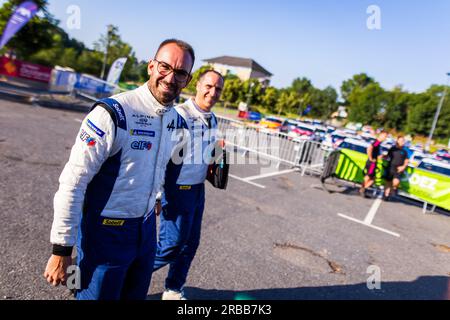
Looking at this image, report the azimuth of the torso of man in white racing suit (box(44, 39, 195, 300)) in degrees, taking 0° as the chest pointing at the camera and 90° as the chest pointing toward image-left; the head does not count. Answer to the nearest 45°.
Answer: approximately 315°

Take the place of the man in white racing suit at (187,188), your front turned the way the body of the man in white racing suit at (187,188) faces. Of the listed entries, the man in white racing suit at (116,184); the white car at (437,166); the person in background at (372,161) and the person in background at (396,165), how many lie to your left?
3

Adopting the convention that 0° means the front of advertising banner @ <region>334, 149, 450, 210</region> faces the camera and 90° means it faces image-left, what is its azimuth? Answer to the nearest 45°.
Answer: approximately 45°

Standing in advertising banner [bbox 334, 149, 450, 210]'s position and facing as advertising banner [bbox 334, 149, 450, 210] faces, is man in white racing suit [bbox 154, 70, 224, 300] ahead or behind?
ahead

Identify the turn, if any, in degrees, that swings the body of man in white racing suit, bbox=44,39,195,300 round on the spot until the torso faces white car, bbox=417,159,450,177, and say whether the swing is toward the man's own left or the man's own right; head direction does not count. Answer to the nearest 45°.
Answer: approximately 90° to the man's own left

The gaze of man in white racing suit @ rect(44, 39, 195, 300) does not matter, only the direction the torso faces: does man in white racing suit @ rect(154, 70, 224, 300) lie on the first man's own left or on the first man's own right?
on the first man's own left

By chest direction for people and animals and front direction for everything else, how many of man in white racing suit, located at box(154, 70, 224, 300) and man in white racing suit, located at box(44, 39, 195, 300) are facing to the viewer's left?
0

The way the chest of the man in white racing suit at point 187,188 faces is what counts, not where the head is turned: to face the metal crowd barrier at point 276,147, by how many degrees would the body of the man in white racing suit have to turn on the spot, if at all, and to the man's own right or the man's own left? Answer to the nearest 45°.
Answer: approximately 135° to the man's own left

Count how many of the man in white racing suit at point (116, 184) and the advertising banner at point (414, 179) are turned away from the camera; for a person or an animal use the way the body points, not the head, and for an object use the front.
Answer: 0

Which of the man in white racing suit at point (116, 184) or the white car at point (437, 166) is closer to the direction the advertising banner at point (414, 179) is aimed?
the man in white racing suit

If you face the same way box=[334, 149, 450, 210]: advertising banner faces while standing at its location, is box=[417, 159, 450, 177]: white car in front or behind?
behind

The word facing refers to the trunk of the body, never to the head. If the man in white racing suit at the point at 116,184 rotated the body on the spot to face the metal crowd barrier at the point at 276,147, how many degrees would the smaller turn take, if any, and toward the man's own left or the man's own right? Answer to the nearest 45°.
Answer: approximately 90° to the man's own left
